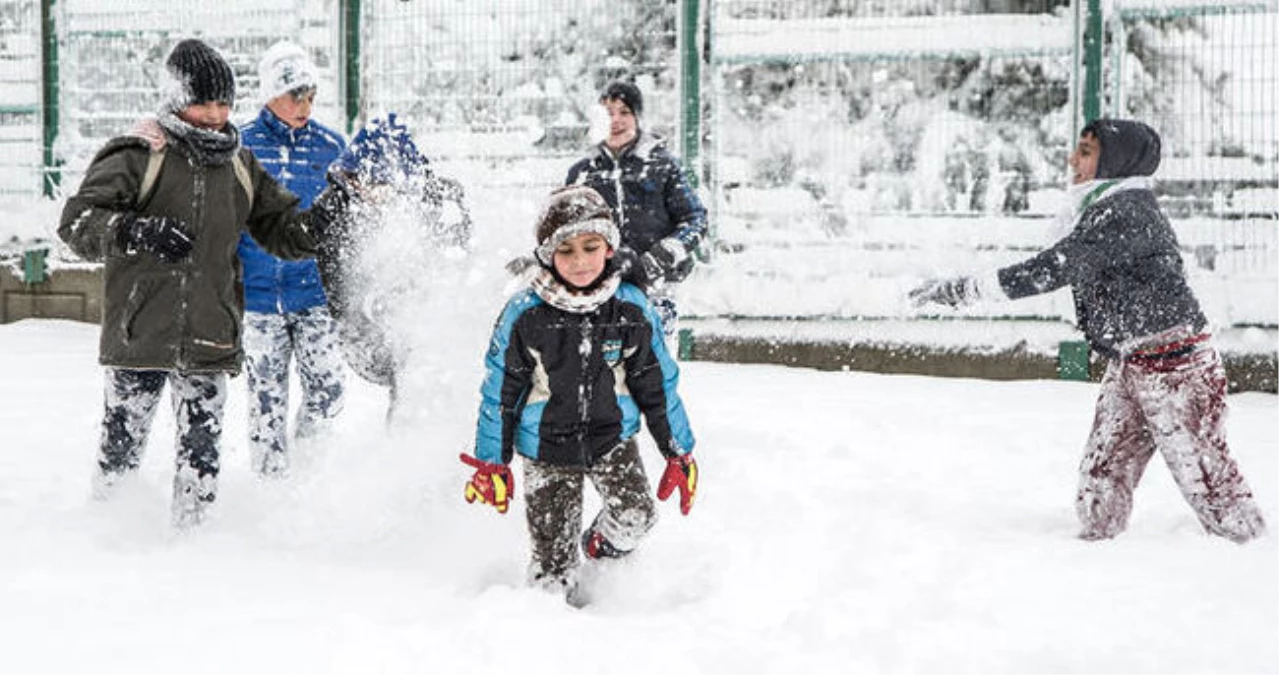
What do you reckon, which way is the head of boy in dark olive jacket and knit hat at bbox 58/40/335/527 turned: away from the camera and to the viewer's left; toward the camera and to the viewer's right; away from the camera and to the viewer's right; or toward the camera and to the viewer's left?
toward the camera and to the viewer's right

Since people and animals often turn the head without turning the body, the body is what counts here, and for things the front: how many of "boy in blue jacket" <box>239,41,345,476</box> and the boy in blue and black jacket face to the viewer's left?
0

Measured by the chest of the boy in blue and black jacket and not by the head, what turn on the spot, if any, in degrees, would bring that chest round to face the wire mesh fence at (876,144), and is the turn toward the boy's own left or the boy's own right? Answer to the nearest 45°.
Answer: approximately 180°

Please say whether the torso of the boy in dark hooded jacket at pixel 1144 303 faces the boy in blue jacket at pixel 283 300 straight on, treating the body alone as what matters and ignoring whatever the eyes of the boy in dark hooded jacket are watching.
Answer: yes

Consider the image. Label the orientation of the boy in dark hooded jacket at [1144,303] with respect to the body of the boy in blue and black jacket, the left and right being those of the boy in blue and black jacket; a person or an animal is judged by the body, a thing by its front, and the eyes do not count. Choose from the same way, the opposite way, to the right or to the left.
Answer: to the right

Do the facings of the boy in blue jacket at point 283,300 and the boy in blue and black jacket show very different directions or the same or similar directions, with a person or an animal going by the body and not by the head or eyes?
same or similar directions

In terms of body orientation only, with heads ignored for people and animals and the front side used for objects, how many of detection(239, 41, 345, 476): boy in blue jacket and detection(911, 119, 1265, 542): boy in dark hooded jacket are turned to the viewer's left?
1

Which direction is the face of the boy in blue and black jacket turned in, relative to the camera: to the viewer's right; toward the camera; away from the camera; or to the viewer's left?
toward the camera

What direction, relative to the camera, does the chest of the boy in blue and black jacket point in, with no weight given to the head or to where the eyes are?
toward the camera

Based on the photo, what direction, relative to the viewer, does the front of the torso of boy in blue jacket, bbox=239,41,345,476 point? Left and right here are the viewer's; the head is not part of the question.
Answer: facing the viewer

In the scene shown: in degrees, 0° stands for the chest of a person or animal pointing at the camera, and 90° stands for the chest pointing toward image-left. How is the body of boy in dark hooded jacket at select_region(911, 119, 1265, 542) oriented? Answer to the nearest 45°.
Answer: approximately 90°

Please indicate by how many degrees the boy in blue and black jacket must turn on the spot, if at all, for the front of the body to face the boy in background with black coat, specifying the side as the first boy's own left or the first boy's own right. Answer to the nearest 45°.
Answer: approximately 180°

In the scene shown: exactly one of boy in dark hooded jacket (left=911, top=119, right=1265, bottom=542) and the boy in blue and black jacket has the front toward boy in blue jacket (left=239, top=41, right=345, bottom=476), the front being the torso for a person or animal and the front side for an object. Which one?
the boy in dark hooded jacket

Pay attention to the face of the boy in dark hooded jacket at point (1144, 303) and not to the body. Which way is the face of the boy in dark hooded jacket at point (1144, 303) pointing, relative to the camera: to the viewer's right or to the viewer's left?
to the viewer's left

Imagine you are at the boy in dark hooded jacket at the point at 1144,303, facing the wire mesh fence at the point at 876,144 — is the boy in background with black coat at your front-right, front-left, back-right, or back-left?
front-left

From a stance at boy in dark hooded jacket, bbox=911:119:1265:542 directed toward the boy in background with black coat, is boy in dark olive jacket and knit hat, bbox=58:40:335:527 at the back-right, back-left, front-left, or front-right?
front-left
